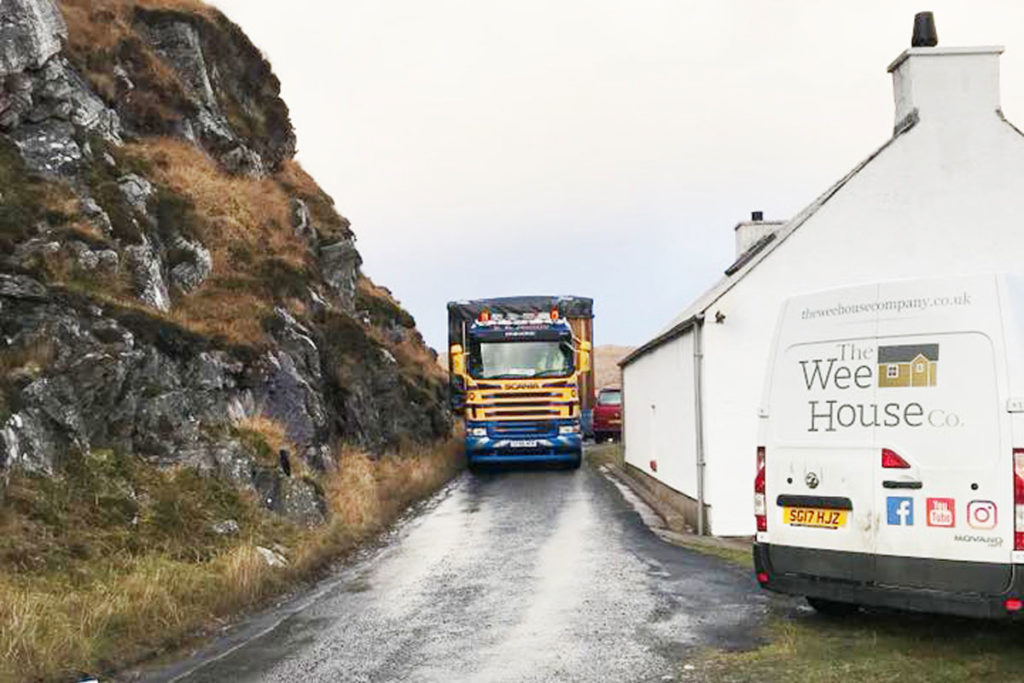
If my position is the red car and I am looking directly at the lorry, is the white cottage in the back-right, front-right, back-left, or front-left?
front-left

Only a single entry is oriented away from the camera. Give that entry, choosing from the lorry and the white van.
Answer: the white van

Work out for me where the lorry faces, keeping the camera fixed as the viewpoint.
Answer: facing the viewer

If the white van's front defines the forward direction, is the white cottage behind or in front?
in front

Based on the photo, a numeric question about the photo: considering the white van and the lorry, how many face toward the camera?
1

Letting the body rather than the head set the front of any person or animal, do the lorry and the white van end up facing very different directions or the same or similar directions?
very different directions

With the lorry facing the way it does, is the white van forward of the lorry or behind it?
forward

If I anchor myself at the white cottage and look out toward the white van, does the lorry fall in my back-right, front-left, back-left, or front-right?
back-right

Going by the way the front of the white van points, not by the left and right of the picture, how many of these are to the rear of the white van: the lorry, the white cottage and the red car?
0

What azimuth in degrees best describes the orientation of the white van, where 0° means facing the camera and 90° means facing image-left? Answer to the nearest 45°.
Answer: approximately 180°

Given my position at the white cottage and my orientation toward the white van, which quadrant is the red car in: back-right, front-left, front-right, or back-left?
back-right

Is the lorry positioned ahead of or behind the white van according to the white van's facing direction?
ahead

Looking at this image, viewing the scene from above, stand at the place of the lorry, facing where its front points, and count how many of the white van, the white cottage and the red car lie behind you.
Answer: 1

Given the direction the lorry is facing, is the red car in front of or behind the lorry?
behind

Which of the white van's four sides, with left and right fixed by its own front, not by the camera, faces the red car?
front
